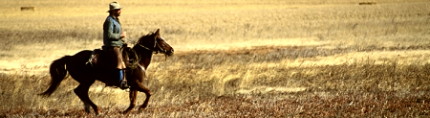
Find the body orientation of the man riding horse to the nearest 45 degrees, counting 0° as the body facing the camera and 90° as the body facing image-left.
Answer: approximately 270°

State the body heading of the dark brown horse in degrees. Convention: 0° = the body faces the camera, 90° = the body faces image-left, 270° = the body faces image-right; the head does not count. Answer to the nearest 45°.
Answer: approximately 270°
